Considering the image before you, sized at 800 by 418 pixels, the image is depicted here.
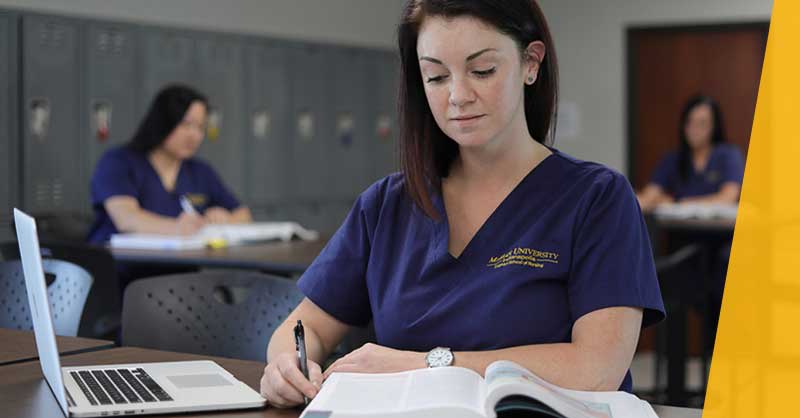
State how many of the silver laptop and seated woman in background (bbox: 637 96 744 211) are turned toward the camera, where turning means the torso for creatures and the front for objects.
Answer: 1

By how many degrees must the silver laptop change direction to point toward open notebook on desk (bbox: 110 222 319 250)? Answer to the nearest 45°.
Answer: approximately 90° to its left

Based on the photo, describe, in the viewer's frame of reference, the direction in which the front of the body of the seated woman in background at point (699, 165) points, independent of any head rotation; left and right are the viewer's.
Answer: facing the viewer

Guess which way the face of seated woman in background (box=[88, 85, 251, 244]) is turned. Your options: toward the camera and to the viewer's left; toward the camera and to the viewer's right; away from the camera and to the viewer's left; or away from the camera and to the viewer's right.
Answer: toward the camera and to the viewer's right

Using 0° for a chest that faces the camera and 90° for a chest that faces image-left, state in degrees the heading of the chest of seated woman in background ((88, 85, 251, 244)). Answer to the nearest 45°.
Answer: approximately 315°

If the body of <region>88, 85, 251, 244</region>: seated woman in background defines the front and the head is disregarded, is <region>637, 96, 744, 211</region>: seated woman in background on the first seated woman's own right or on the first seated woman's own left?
on the first seated woman's own left

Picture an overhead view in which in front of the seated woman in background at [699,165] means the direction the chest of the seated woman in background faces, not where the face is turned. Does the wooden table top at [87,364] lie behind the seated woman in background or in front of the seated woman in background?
in front

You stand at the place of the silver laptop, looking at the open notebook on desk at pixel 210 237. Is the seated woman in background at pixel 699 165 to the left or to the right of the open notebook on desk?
right

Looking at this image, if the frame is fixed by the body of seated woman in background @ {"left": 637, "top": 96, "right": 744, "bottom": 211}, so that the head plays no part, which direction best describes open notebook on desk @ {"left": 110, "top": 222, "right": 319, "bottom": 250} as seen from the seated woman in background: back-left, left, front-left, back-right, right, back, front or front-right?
front-right

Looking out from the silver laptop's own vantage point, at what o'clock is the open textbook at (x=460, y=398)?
The open textbook is roughly at 1 o'clock from the silver laptop.

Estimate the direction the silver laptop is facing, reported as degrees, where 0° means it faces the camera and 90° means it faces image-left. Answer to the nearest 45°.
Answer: approximately 270°

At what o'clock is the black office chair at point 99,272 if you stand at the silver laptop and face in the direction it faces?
The black office chair is roughly at 9 o'clock from the silver laptop.
